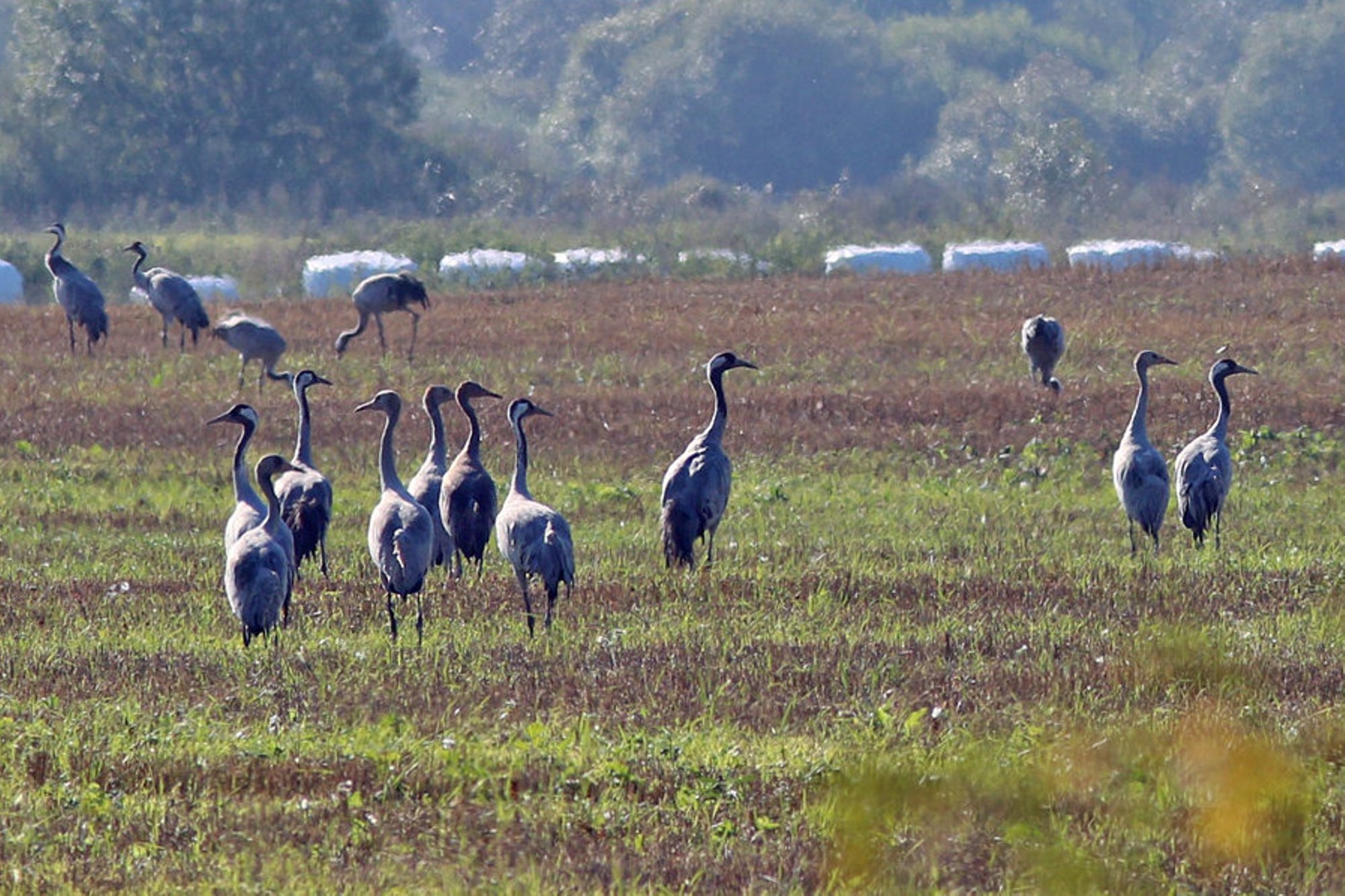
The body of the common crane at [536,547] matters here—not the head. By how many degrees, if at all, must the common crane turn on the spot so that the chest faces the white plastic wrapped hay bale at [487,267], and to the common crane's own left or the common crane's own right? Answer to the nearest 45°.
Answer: approximately 45° to the common crane's own right

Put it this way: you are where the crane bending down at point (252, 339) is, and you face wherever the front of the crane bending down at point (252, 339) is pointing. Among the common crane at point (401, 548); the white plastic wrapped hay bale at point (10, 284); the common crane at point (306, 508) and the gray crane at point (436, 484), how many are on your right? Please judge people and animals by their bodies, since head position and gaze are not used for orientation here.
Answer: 3

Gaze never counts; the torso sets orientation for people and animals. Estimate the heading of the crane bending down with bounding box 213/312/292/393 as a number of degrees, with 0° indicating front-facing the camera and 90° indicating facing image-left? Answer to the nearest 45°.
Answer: approximately 270°

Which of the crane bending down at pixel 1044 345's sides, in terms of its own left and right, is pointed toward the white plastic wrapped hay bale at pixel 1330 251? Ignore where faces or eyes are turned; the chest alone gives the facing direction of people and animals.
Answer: back

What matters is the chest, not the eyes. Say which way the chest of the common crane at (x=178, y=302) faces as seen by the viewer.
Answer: to the viewer's left

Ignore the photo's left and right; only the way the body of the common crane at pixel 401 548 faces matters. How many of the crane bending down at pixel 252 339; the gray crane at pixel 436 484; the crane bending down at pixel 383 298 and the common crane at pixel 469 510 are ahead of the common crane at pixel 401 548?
4

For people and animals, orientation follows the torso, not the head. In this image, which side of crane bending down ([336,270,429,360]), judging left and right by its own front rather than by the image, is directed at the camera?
left

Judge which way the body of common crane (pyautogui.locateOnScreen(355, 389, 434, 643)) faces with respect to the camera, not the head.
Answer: away from the camera

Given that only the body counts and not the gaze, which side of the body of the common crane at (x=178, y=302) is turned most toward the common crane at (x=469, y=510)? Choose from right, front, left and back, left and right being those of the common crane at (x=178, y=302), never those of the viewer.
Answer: left

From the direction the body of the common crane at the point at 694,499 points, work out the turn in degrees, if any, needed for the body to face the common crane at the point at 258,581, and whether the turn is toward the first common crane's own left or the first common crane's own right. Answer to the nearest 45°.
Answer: approximately 180°

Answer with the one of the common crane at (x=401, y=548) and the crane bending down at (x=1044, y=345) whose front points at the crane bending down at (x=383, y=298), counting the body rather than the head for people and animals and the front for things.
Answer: the common crane
